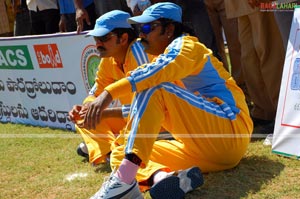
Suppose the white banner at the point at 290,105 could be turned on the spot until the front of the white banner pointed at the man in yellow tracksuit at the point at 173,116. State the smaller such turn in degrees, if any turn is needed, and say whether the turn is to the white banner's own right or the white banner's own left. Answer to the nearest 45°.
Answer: approximately 45° to the white banner's own right

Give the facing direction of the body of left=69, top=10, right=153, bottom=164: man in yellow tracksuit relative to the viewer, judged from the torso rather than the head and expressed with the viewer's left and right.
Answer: facing the viewer and to the left of the viewer

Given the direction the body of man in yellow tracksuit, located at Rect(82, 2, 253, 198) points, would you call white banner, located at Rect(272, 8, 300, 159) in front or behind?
behind

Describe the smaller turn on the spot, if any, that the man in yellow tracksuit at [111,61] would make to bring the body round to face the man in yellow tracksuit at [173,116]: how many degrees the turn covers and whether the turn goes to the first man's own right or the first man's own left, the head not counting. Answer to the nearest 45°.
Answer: approximately 45° to the first man's own left

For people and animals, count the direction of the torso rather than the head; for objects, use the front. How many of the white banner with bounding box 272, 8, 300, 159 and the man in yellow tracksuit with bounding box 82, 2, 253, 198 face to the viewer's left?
1

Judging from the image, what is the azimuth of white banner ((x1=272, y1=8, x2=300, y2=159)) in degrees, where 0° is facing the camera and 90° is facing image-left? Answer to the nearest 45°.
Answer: approximately 0°

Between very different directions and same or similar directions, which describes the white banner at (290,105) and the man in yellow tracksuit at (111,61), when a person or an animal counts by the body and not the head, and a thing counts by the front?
same or similar directions

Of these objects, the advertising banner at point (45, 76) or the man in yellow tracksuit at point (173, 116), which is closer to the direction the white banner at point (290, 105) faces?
the man in yellow tracksuit

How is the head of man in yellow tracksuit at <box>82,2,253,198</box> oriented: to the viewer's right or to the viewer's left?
to the viewer's left

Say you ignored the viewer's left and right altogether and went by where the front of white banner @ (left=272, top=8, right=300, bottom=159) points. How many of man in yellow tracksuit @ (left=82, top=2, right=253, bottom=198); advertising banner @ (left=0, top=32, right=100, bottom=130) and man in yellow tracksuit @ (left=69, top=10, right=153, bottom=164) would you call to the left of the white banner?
0

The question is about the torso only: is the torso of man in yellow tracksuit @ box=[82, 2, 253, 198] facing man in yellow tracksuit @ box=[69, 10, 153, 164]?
no

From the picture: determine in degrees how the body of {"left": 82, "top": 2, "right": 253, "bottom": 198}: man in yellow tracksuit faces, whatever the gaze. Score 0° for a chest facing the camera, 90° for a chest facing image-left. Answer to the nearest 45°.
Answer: approximately 90°

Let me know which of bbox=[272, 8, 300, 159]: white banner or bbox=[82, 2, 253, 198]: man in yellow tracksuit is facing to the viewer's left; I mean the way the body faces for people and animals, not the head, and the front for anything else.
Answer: the man in yellow tracksuit
